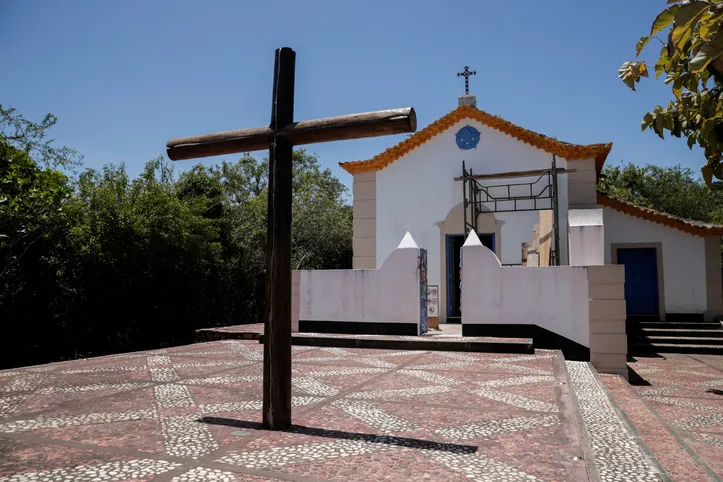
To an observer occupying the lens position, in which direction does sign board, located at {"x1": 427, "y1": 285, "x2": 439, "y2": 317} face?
facing the viewer

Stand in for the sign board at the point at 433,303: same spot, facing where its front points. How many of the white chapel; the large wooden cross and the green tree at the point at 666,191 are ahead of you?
1

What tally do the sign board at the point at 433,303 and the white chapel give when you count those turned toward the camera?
2

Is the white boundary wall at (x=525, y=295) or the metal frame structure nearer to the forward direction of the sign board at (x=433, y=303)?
the white boundary wall

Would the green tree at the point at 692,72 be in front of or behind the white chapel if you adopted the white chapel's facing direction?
in front

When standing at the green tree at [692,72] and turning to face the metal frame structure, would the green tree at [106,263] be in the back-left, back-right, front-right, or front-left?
front-left

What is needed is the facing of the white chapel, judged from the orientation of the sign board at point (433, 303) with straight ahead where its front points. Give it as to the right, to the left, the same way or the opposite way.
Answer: the same way

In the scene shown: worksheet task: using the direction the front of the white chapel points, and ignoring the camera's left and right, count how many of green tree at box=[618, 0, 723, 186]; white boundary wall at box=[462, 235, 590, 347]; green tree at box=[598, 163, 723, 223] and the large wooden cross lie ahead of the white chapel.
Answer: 3

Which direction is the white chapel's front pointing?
toward the camera

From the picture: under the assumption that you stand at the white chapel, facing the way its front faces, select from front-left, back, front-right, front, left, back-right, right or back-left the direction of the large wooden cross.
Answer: front

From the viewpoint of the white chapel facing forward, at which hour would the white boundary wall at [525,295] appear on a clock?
The white boundary wall is roughly at 12 o'clock from the white chapel.
